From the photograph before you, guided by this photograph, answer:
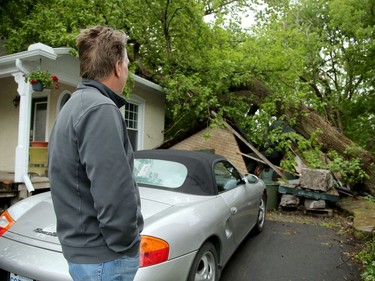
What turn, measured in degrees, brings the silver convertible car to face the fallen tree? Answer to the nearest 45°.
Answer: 0° — it already faces it

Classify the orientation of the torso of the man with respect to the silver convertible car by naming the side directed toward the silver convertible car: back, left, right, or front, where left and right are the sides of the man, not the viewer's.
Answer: front

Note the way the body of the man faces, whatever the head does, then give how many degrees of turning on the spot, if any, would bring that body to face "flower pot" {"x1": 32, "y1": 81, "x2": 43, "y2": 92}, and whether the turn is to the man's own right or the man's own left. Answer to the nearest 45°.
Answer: approximately 45° to the man's own left

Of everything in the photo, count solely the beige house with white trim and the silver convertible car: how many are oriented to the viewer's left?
0

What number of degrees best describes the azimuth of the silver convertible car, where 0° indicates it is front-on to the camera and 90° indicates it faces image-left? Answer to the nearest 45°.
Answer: approximately 225°

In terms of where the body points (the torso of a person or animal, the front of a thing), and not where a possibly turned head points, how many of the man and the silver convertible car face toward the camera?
0

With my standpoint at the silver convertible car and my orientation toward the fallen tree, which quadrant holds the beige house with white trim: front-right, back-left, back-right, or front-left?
front-left

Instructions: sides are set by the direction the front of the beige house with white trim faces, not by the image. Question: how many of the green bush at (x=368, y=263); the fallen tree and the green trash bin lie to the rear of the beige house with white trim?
0

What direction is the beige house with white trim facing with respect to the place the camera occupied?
facing the viewer and to the right of the viewer

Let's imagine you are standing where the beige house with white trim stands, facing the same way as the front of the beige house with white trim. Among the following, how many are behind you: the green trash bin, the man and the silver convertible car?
0

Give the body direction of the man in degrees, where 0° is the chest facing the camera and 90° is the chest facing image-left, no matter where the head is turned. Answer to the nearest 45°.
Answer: approximately 225°

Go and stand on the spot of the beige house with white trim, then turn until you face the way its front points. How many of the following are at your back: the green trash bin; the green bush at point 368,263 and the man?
0

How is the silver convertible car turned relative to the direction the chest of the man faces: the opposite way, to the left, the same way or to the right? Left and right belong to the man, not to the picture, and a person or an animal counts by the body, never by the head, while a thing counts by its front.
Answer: the same way

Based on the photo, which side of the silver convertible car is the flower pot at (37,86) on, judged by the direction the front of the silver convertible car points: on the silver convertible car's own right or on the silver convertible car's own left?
on the silver convertible car's own left

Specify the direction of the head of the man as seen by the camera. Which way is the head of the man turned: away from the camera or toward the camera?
away from the camera

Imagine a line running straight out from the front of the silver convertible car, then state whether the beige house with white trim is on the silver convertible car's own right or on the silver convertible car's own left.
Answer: on the silver convertible car's own left
